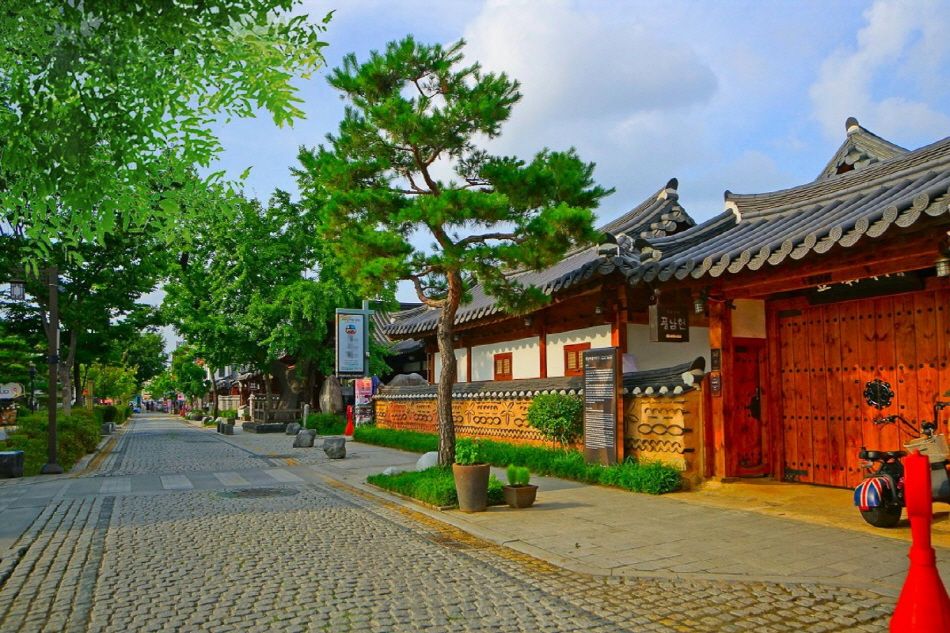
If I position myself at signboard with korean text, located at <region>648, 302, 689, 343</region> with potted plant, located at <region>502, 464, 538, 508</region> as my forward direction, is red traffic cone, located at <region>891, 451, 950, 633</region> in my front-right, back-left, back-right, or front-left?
front-left

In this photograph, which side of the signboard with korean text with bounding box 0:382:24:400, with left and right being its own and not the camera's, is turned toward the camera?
front

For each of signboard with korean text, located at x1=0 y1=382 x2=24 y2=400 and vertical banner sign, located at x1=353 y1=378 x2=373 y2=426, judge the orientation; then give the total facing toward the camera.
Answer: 2

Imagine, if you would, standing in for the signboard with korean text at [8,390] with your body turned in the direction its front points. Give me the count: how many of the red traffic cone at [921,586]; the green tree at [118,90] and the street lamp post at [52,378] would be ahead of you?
3

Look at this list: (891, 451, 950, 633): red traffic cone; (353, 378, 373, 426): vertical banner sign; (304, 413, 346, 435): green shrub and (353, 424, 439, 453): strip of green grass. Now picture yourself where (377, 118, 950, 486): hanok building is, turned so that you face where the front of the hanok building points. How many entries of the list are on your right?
3

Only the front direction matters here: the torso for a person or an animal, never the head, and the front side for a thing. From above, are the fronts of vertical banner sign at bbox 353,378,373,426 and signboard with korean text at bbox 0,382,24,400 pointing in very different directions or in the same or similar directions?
same or similar directions

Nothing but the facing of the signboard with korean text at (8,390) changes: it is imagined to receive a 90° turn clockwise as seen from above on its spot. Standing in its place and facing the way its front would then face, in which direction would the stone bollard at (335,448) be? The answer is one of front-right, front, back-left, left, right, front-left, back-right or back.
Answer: back-left

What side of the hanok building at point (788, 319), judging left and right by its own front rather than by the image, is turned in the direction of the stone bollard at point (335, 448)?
right

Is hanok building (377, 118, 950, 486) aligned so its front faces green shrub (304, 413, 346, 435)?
no

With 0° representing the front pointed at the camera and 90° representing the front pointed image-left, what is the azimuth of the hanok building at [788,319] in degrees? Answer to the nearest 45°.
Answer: approximately 45°

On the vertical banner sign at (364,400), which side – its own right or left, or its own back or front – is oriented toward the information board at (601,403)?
front

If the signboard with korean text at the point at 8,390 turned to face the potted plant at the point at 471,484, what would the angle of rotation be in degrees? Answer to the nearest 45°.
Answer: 0° — it already faces it

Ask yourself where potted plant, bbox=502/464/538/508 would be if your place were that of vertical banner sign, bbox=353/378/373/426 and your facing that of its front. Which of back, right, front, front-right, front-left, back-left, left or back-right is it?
front

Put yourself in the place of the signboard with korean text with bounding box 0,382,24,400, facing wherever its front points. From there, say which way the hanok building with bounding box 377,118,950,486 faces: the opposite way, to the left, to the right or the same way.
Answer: to the right

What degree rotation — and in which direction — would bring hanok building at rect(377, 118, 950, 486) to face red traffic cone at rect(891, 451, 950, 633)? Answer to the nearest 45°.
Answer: approximately 45° to its left
